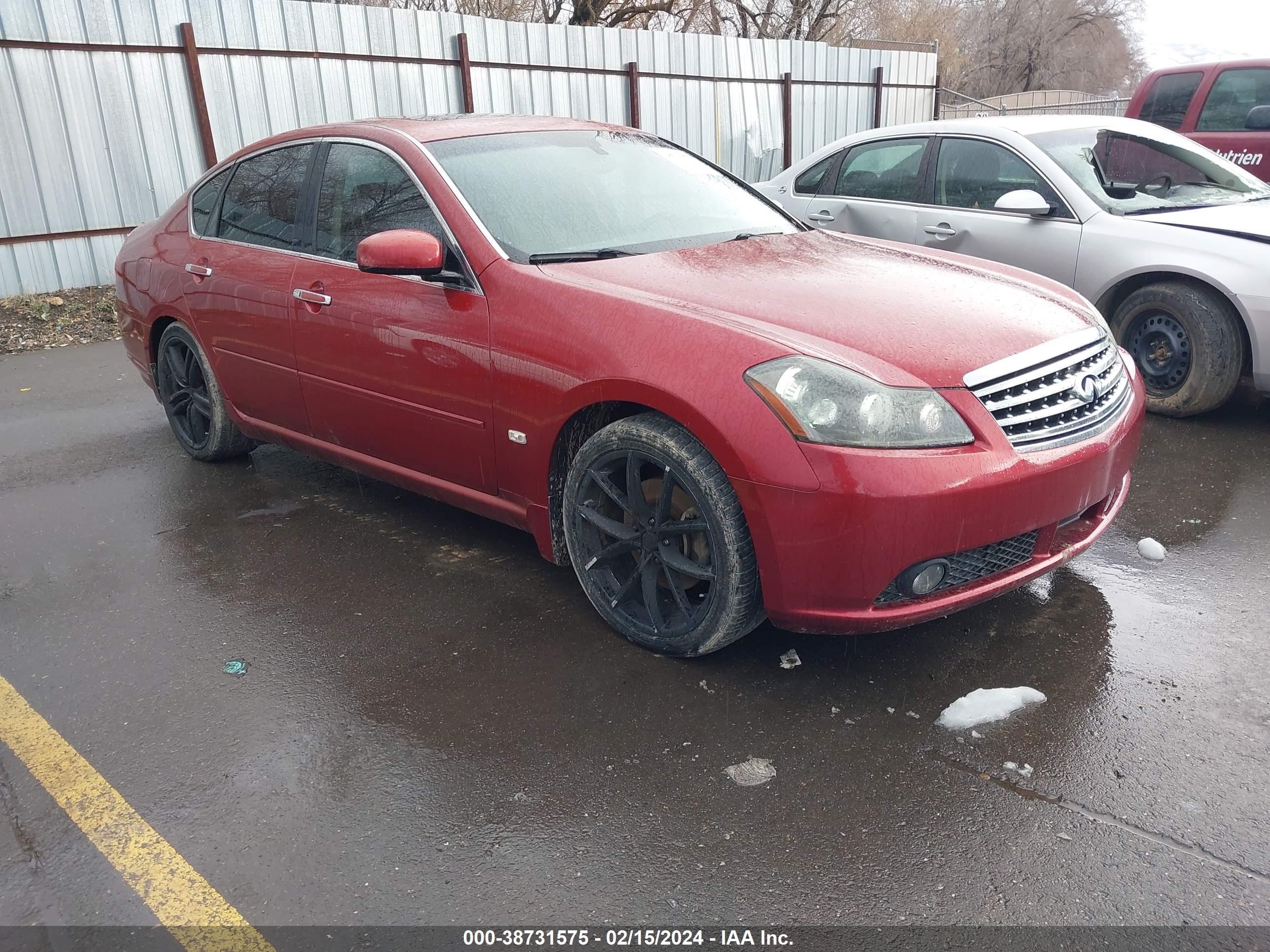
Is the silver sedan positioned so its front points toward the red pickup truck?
no

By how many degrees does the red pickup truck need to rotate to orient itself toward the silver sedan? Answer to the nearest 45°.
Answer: approximately 90° to its right

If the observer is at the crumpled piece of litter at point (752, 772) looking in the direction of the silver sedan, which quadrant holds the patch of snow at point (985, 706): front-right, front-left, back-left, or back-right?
front-right

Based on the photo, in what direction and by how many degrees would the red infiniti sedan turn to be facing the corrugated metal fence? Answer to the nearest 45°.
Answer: approximately 180°

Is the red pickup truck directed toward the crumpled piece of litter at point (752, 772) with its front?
no

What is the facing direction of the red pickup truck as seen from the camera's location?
facing to the right of the viewer

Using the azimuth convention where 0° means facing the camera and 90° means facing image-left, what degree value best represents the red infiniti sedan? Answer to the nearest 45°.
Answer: approximately 315°

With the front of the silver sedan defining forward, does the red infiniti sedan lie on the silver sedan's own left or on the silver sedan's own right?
on the silver sedan's own right

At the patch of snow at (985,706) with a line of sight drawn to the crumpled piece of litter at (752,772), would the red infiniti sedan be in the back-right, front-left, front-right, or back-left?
front-right

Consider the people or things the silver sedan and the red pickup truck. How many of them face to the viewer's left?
0

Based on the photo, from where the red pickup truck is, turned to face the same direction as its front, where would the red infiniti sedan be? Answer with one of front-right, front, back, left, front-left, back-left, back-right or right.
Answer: right

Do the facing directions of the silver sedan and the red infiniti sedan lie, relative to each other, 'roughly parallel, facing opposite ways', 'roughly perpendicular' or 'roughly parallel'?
roughly parallel

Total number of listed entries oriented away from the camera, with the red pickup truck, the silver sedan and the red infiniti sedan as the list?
0

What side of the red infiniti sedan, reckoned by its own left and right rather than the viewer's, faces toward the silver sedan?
left

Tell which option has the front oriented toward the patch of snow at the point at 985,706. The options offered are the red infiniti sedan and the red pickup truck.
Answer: the red infiniti sedan

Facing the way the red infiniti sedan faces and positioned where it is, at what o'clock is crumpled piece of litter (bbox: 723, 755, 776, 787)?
The crumpled piece of litter is roughly at 1 o'clock from the red infiniti sedan.

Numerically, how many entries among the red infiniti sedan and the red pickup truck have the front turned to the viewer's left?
0

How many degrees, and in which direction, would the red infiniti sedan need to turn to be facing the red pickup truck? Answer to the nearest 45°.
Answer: approximately 90° to its left

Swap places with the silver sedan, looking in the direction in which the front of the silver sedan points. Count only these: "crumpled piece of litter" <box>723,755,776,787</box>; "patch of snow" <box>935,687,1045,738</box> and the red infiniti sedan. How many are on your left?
0

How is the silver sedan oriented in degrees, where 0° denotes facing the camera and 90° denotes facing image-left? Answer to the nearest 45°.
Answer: approximately 315°
